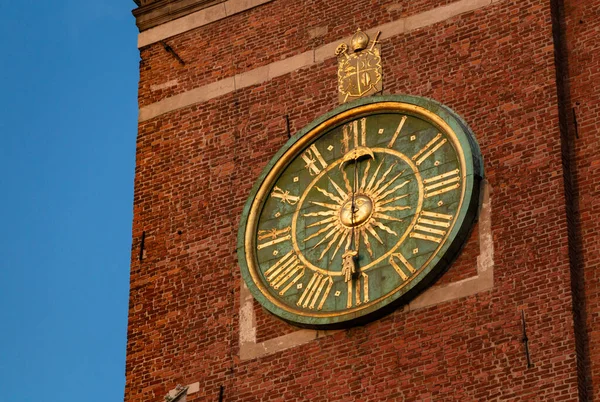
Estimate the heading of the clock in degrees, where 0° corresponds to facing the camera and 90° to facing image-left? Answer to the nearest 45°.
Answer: approximately 45°
